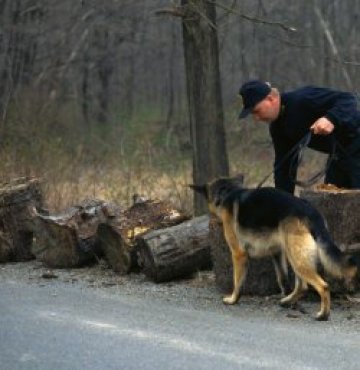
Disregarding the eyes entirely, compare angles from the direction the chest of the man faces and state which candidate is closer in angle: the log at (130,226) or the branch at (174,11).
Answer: the log

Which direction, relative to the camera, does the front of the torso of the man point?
to the viewer's left

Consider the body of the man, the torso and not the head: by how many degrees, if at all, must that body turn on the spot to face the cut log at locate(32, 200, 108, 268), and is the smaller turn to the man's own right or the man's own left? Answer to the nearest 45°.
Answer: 0° — they already face it

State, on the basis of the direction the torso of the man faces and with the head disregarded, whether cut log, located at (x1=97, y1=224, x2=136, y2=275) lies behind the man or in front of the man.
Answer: in front

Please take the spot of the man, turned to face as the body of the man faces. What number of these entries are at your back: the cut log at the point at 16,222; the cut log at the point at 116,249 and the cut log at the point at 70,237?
0

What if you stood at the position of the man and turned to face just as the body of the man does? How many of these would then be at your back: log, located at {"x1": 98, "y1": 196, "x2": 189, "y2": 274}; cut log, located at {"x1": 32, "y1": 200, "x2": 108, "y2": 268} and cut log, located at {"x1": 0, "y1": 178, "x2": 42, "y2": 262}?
0

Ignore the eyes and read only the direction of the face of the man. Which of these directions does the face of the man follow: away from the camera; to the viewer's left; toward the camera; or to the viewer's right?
to the viewer's left

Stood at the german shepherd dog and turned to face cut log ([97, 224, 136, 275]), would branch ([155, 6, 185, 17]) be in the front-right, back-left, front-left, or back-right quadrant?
front-right
